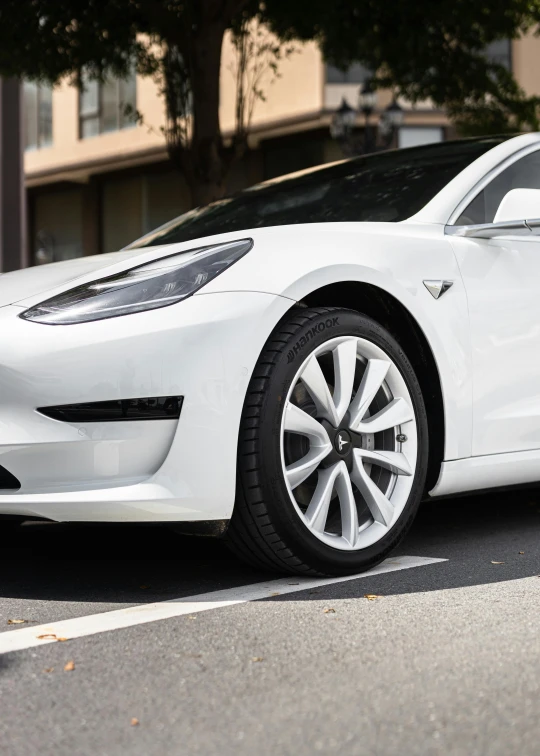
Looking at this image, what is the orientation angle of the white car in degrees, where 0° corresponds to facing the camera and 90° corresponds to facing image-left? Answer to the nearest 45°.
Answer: approximately 45°

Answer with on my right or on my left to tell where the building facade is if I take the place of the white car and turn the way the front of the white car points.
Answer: on my right
